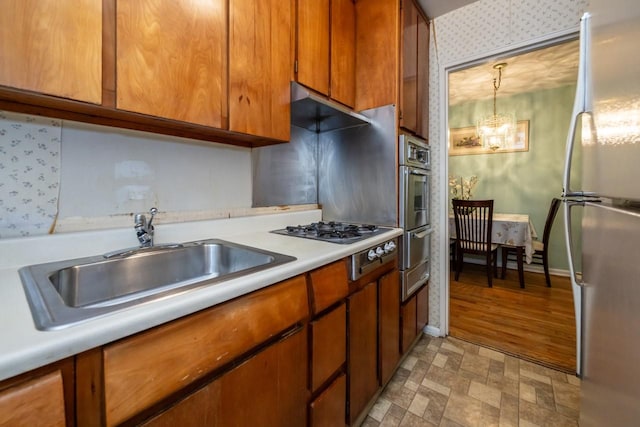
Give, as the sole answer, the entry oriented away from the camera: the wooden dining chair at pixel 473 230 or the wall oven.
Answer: the wooden dining chair

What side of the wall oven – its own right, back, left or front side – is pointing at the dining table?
left

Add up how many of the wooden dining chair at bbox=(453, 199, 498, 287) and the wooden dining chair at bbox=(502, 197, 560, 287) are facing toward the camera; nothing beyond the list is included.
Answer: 0

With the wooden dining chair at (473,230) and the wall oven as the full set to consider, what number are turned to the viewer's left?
0

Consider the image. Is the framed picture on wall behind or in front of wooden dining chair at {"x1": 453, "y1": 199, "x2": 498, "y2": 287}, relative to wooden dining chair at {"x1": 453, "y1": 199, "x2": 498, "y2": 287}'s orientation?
in front

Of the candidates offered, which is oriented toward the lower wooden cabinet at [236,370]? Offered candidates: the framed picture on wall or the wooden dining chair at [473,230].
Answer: the framed picture on wall

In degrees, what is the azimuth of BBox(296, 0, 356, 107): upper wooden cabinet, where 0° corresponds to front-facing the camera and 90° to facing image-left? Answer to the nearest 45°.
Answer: approximately 315°

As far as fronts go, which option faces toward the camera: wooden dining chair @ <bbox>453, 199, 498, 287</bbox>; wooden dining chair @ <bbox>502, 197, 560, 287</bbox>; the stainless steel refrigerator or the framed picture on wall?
the framed picture on wall

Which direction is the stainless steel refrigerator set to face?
to the viewer's left

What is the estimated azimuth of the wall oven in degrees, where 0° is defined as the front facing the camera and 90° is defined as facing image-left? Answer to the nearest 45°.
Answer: approximately 315°

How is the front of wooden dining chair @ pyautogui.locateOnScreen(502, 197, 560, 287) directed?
to the viewer's left

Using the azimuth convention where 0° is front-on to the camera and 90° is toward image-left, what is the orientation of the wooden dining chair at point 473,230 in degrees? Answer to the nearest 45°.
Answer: approximately 180°
